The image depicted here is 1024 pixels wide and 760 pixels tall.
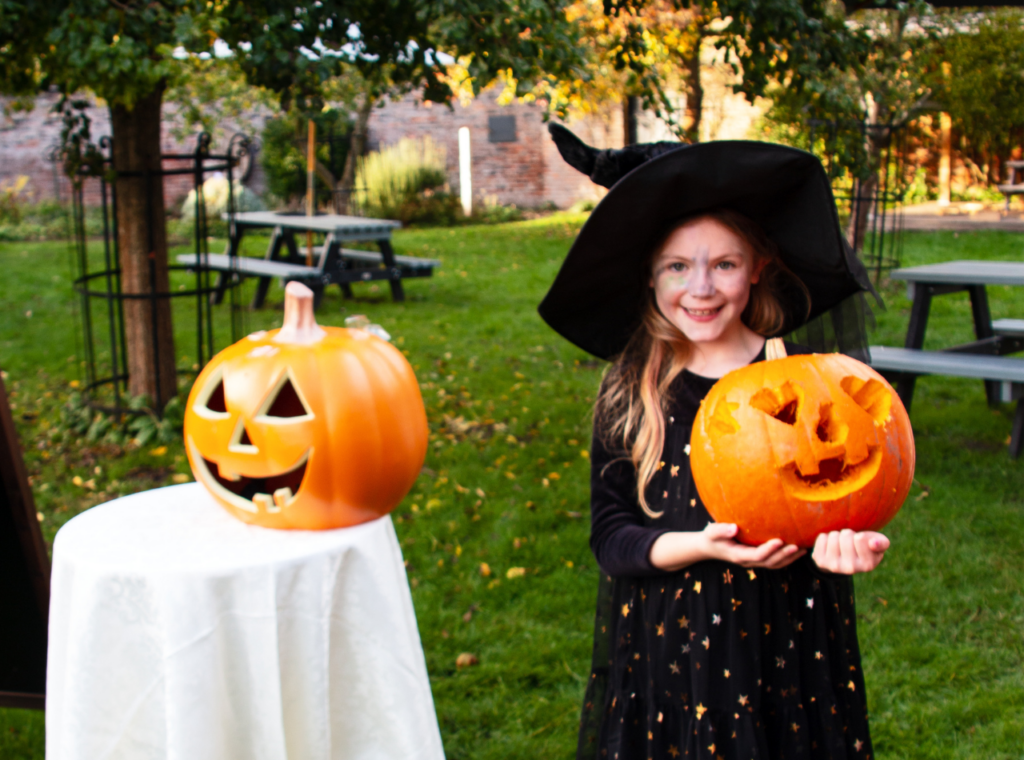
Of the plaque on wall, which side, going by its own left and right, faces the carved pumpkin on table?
front

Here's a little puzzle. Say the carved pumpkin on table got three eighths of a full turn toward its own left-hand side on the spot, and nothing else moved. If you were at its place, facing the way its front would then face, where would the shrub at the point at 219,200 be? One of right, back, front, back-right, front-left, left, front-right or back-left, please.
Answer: left

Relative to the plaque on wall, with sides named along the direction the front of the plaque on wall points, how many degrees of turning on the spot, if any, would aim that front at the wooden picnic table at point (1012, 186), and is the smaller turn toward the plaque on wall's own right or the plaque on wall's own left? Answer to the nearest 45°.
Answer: approximately 45° to the plaque on wall's own left

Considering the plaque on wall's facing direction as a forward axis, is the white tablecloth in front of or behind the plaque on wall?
in front

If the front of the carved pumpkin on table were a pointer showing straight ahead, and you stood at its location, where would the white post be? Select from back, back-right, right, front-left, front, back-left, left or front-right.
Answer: back-right

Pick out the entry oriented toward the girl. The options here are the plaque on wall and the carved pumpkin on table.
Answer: the plaque on wall

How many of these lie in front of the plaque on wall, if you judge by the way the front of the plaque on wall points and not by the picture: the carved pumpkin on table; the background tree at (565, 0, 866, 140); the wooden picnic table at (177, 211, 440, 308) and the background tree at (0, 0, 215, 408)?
4

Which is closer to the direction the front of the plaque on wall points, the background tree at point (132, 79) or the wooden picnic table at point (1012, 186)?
the background tree

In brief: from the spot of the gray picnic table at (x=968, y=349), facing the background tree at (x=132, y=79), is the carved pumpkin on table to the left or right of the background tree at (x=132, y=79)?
left

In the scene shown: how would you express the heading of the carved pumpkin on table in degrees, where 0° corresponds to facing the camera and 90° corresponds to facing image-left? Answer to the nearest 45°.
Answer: approximately 45°

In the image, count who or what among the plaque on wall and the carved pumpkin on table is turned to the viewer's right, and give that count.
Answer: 0

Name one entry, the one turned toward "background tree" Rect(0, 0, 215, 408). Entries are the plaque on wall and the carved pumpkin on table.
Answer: the plaque on wall

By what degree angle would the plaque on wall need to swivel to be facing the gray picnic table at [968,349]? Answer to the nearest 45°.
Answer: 0° — it already faces it

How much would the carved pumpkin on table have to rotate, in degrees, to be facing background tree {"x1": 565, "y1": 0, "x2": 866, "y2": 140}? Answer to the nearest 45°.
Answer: approximately 180°
